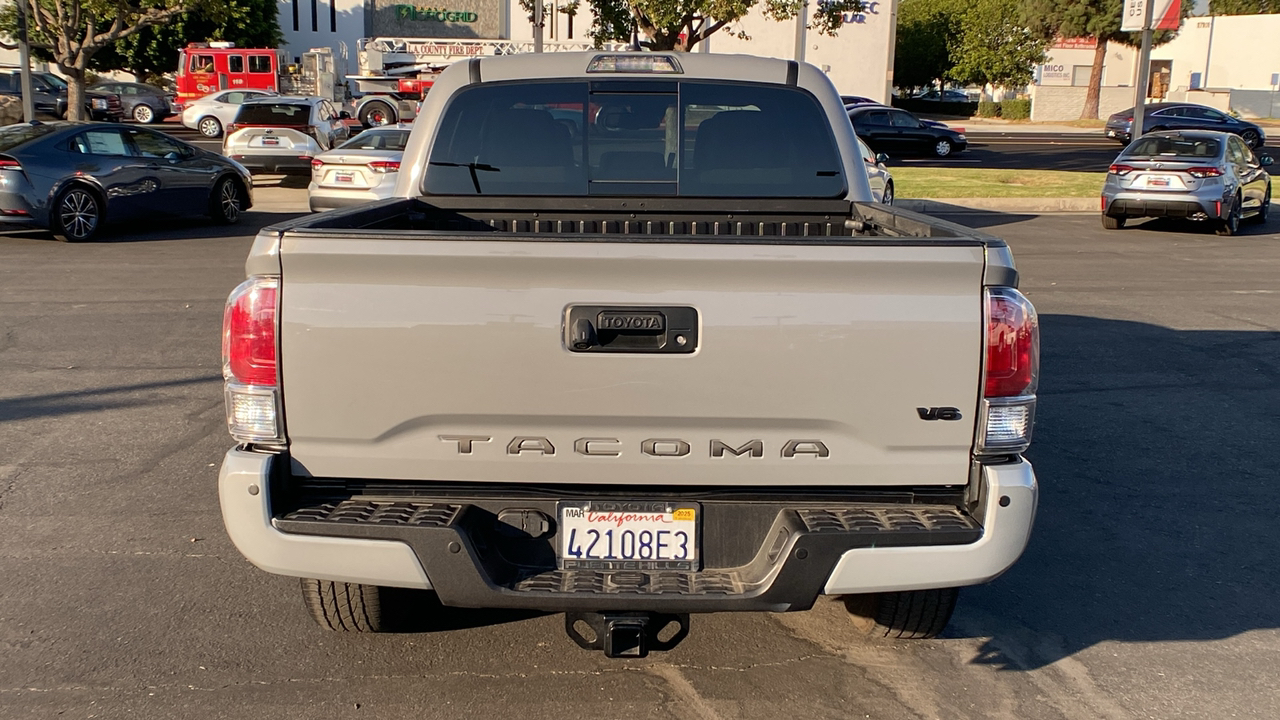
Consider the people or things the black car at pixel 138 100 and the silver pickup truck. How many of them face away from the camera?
1

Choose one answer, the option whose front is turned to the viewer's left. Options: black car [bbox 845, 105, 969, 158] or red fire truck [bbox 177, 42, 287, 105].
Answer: the red fire truck

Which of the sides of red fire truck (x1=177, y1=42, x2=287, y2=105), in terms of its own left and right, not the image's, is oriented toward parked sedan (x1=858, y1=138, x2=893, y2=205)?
left

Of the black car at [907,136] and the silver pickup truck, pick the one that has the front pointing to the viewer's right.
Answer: the black car

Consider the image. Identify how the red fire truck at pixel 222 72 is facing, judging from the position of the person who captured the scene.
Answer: facing to the left of the viewer

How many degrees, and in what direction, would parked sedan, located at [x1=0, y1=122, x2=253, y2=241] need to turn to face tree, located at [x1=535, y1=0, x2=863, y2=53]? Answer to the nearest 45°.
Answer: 0° — it already faces it

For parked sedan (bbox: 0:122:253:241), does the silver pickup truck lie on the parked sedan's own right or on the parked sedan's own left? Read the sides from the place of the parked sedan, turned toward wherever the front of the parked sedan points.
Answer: on the parked sedan's own right

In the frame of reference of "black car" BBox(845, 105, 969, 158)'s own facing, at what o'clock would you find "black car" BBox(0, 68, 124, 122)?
"black car" BBox(0, 68, 124, 122) is roughly at 6 o'clock from "black car" BBox(845, 105, 969, 158).

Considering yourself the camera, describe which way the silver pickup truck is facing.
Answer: facing away from the viewer

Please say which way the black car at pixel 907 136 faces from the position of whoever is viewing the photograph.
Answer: facing to the right of the viewer

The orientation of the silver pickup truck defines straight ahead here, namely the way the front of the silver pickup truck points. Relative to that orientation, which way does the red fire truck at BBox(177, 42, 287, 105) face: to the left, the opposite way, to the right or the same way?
to the left

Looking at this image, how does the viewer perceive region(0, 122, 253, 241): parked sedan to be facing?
facing away from the viewer and to the right of the viewer

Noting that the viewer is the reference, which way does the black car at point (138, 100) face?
facing to the left of the viewer

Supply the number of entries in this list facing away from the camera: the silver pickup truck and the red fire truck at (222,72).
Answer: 1
